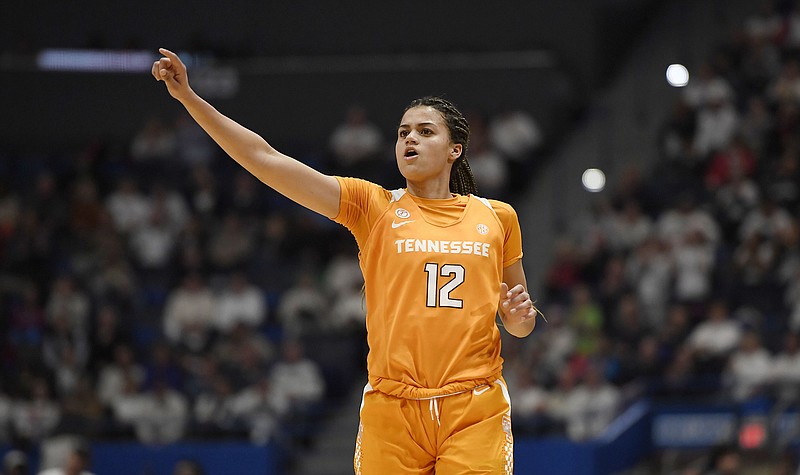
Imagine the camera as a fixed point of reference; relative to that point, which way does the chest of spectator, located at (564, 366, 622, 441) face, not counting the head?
toward the camera

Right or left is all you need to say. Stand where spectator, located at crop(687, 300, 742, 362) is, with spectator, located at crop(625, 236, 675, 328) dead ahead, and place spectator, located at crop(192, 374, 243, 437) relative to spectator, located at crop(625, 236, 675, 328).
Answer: left

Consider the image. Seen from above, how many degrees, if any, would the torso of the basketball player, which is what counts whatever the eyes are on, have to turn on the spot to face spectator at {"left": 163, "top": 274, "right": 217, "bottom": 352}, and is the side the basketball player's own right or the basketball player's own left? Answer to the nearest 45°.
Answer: approximately 180°

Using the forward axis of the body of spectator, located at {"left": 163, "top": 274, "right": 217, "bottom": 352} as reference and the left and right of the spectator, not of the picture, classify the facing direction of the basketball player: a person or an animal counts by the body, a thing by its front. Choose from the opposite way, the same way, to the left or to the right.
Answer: the same way

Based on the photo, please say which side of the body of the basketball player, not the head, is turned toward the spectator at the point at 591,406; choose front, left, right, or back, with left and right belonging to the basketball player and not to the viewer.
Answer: back

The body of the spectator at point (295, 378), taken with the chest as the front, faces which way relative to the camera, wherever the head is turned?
toward the camera

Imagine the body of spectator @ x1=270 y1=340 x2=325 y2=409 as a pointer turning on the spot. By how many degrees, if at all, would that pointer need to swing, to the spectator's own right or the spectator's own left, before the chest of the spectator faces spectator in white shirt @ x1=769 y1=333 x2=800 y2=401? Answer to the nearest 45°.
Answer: approximately 90° to the spectator's own left

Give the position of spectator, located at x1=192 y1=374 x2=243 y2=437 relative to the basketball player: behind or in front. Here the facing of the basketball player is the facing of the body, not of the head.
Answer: behind

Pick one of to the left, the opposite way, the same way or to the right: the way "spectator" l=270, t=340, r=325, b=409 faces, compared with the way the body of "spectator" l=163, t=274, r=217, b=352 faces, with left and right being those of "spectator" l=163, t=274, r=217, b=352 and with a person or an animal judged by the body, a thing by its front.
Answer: the same way

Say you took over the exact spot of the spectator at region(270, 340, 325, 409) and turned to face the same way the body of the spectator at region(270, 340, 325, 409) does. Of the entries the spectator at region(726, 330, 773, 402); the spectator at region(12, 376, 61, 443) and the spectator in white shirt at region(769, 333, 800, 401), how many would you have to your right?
1

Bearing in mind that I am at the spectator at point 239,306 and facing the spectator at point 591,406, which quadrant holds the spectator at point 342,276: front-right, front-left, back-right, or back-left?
front-left

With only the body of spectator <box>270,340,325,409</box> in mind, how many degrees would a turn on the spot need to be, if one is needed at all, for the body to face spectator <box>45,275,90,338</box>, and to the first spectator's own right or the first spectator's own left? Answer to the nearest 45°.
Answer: approximately 90° to the first spectator's own right

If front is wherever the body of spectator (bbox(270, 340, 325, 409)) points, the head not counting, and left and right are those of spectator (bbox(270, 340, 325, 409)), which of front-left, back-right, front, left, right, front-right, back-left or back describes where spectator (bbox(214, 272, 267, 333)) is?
back-right

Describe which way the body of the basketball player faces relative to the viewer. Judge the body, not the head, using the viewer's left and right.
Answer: facing the viewer

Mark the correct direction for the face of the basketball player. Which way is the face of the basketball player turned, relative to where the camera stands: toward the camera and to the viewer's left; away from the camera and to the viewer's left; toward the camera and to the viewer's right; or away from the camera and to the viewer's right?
toward the camera and to the viewer's left

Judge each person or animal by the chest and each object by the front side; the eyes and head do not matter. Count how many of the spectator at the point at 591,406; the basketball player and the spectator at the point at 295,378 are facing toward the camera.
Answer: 3
